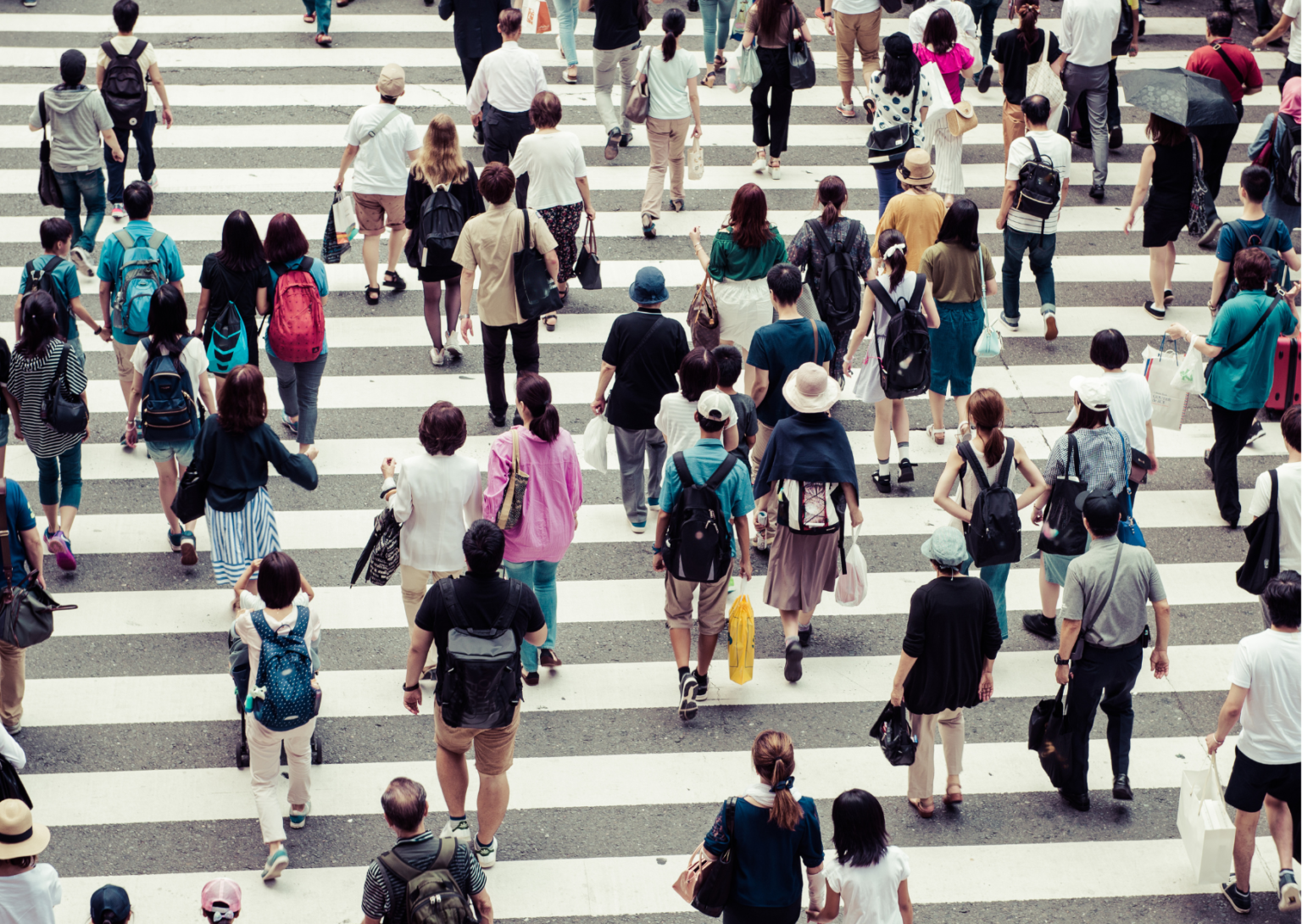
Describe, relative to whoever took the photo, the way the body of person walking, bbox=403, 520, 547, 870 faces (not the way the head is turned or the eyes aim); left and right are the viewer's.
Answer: facing away from the viewer

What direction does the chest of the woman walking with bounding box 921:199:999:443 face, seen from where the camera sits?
away from the camera

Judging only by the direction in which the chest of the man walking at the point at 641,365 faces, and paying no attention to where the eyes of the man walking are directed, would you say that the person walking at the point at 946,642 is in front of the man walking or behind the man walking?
behind

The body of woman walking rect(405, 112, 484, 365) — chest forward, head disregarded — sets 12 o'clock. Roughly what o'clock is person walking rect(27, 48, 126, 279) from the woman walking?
The person walking is roughly at 10 o'clock from the woman walking.

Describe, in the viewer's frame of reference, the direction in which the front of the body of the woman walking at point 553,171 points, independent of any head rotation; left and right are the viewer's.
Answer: facing away from the viewer

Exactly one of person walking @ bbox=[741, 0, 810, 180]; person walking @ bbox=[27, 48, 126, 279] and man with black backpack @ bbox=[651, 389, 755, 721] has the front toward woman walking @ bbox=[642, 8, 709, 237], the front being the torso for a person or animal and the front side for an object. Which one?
the man with black backpack

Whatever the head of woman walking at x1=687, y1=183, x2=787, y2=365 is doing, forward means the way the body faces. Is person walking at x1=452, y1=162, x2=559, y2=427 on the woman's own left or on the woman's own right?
on the woman's own left

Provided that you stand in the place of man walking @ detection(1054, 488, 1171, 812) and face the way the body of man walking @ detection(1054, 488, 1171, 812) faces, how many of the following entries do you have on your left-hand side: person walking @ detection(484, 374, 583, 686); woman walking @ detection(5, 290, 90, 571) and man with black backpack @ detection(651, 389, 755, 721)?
3

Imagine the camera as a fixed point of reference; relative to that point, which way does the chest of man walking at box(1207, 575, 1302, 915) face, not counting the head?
away from the camera

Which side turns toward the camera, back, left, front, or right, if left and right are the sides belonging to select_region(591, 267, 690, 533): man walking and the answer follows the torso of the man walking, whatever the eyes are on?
back

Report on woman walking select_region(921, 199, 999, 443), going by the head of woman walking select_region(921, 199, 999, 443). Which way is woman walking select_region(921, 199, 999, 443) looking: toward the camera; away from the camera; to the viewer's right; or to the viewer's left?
away from the camera

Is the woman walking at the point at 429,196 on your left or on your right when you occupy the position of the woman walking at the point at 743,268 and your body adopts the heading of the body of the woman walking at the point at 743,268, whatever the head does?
on your left

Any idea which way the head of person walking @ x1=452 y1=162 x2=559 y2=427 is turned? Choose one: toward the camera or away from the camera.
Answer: away from the camera

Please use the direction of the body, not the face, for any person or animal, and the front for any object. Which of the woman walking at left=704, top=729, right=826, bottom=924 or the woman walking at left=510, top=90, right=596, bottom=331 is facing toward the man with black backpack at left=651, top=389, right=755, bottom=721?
the woman walking at left=704, top=729, right=826, bottom=924

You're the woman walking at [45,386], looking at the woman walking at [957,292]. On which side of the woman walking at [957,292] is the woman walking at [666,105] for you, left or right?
left

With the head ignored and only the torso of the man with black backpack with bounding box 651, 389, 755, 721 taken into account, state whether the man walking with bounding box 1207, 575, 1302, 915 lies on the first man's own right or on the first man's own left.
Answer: on the first man's own right

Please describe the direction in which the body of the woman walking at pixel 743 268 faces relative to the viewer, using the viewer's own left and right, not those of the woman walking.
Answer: facing away from the viewer

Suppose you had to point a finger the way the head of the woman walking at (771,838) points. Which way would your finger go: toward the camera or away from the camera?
away from the camera
